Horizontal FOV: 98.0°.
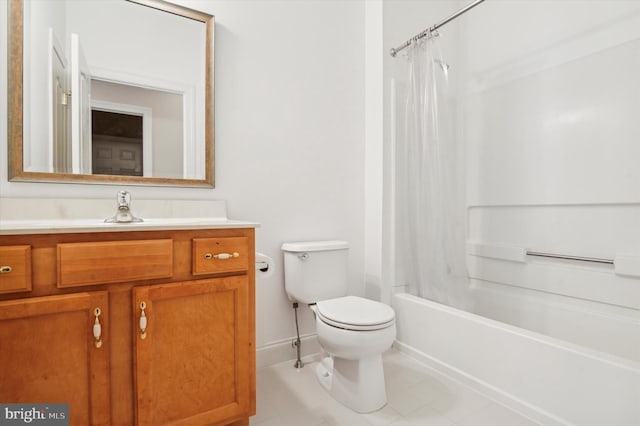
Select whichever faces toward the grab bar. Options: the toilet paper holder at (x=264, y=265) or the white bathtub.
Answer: the toilet paper holder

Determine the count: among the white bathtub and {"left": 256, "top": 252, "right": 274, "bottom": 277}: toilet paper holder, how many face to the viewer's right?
1

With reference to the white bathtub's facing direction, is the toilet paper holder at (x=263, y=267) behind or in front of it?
in front

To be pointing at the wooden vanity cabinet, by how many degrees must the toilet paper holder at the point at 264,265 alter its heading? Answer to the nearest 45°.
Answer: approximately 135° to its right

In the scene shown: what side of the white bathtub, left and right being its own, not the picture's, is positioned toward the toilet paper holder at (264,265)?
front

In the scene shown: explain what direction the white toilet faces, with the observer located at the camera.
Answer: facing the viewer and to the right of the viewer

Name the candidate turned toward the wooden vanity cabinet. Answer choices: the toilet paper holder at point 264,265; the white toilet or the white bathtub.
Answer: the white bathtub

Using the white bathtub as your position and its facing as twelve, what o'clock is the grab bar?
The grab bar is roughly at 5 o'clock from the white bathtub.

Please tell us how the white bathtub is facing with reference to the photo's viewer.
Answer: facing the viewer and to the left of the viewer

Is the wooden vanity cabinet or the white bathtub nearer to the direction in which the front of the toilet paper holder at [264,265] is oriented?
the white bathtub

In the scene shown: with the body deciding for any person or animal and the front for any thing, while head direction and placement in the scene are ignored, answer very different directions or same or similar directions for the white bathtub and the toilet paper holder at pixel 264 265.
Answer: very different directions

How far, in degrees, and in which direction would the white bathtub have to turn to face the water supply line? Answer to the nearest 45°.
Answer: approximately 45° to its right

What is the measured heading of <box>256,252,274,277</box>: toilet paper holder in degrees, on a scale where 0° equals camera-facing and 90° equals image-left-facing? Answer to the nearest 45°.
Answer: approximately 270°

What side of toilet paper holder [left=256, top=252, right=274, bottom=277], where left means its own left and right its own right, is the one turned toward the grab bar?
front
